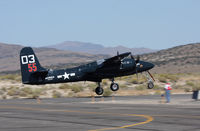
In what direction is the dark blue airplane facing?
to the viewer's right
